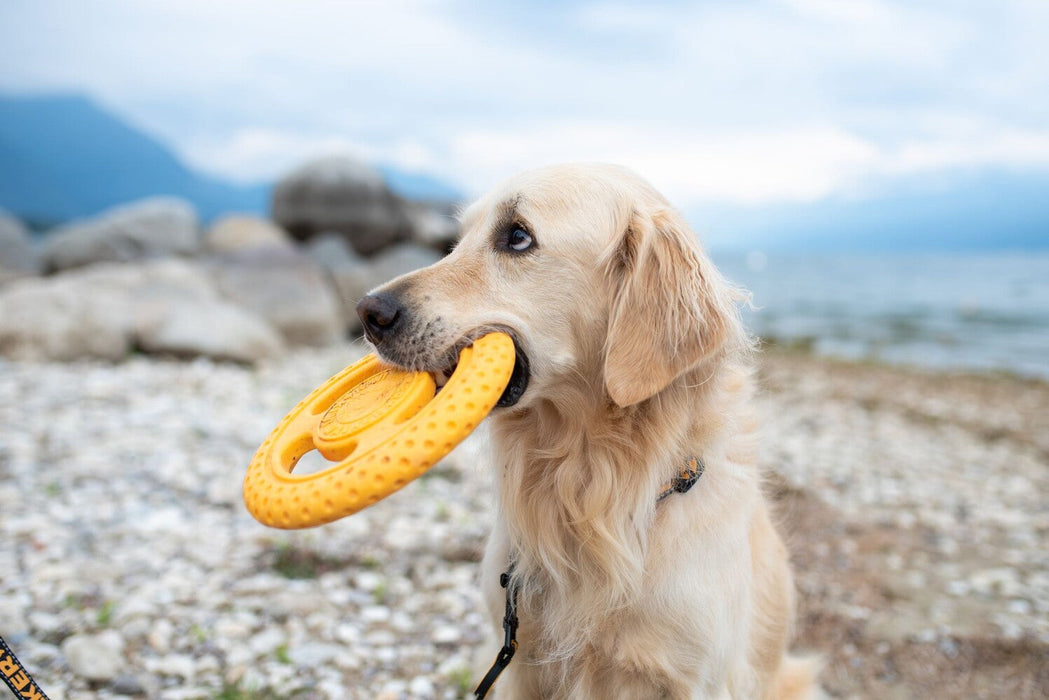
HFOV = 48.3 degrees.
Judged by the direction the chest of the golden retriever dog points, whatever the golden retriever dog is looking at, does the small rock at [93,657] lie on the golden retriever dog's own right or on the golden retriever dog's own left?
on the golden retriever dog's own right

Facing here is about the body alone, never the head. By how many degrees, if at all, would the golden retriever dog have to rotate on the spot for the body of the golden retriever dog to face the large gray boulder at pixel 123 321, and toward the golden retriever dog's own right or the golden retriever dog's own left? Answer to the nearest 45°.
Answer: approximately 90° to the golden retriever dog's own right

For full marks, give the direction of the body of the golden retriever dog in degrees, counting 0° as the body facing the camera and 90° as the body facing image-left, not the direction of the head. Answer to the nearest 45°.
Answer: approximately 45°

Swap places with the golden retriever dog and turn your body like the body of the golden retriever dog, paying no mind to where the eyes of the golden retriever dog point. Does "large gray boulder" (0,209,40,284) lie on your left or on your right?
on your right

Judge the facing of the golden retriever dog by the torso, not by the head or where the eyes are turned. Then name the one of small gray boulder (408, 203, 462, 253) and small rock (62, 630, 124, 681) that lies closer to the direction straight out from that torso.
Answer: the small rock
